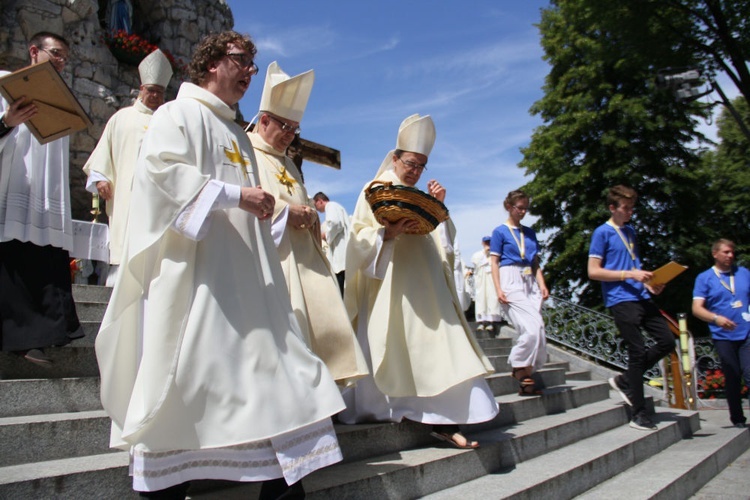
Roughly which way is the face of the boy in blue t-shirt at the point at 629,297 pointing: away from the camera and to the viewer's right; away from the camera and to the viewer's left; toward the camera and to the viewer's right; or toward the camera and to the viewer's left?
toward the camera and to the viewer's right

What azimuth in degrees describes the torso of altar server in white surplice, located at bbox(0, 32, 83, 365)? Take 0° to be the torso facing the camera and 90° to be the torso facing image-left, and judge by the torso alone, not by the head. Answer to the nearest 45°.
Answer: approximately 315°

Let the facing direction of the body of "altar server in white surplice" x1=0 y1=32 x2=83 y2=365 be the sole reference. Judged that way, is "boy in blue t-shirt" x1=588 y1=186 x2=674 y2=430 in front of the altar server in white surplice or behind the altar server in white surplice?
in front

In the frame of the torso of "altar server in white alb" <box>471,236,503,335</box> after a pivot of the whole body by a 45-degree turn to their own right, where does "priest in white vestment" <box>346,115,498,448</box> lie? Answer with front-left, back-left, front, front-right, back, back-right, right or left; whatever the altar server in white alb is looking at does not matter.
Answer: front

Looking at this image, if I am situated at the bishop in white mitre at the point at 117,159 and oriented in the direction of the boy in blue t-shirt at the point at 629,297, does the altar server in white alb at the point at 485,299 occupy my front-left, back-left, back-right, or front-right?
front-left

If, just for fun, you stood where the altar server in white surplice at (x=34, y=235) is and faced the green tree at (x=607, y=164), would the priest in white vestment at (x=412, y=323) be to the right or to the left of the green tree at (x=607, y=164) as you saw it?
right

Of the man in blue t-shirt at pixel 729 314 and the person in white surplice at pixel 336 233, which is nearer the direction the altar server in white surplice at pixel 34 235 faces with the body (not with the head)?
the man in blue t-shirt

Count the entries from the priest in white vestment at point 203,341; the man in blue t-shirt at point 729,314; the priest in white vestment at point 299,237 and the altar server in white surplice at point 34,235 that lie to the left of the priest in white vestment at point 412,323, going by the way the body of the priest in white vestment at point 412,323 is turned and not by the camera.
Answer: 1
